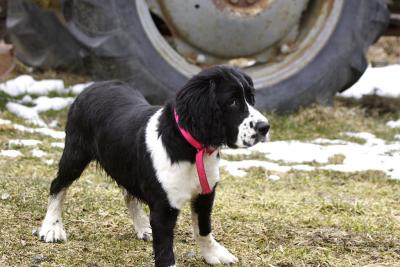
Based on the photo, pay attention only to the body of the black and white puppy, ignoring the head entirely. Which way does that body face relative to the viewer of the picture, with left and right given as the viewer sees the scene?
facing the viewer and to the right of the viewer
